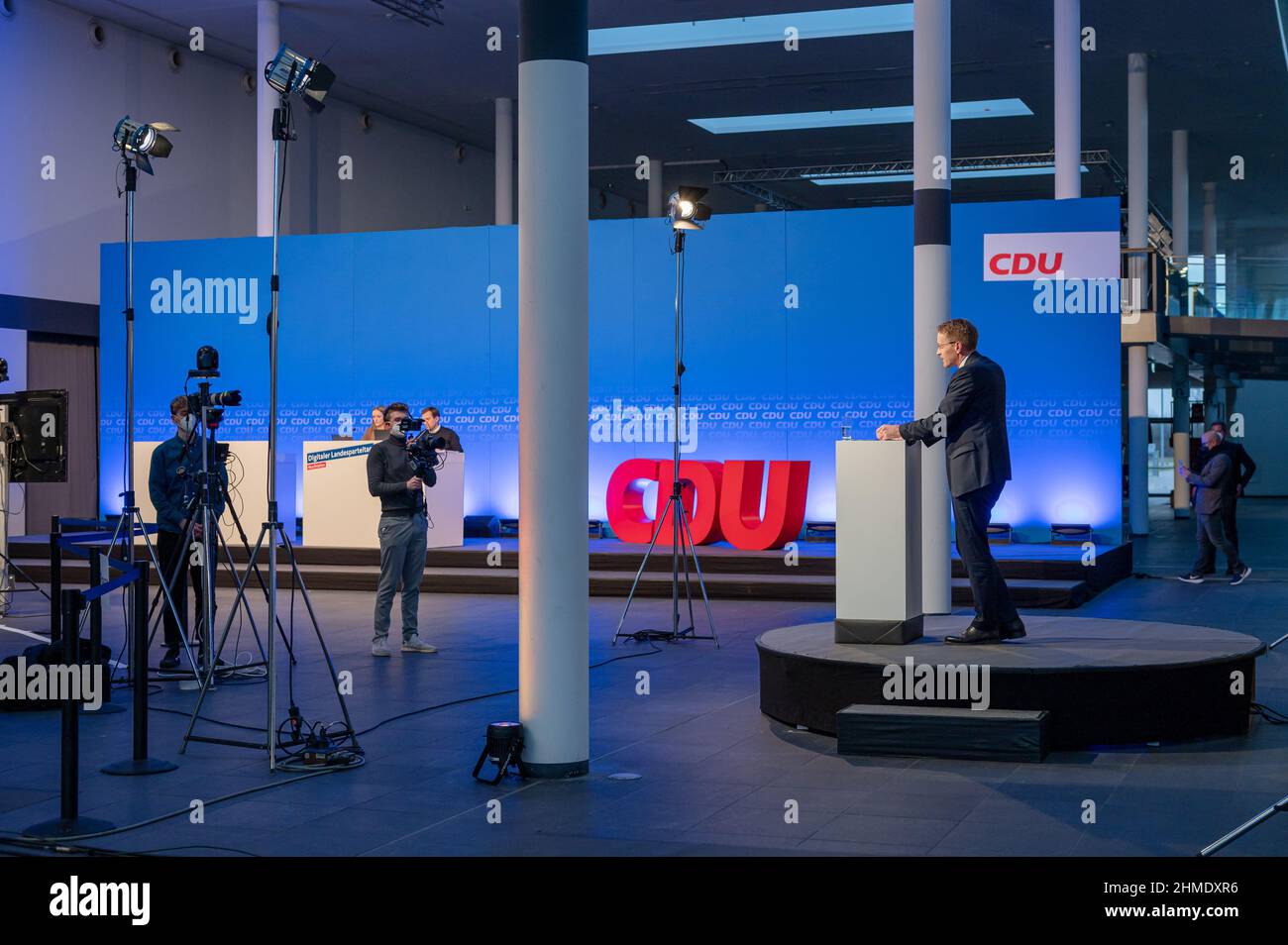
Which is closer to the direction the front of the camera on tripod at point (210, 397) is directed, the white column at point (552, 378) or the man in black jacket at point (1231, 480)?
the man in black jacket

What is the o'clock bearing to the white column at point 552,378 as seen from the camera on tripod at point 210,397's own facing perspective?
The white column is roughly at 2 o'clock from the camera on tripod.

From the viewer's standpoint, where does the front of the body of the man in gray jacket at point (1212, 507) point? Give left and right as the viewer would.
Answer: facing to the left of the viewer

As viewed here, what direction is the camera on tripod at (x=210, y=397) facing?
to the viewer's right

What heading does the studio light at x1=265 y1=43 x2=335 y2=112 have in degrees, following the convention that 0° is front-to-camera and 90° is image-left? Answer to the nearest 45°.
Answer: approximately 270°

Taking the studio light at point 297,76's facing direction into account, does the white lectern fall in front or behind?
in front

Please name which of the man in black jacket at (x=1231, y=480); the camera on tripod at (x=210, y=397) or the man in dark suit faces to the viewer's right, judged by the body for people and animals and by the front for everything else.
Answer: the camera on tripod

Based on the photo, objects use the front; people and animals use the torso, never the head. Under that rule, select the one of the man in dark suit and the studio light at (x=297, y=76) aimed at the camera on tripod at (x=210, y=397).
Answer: the man in dark suit

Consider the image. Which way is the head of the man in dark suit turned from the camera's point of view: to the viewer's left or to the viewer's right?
to the viewer's left

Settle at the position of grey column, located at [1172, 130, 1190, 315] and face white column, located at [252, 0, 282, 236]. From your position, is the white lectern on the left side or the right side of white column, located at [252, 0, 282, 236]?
left

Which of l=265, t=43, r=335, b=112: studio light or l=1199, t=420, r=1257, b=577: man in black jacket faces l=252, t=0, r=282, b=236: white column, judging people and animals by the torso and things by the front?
the man in black jacket

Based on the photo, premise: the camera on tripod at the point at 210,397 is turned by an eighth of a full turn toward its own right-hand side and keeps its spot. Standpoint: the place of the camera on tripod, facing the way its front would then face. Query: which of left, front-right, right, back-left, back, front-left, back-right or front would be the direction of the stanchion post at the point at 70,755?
front-right

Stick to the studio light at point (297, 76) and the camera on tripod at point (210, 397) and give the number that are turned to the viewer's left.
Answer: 0

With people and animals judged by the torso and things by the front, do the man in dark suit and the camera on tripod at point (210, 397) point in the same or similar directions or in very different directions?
very different directions

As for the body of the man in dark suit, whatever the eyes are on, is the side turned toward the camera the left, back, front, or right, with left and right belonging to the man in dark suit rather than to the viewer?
left

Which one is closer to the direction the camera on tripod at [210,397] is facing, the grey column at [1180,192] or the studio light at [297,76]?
the grey column
